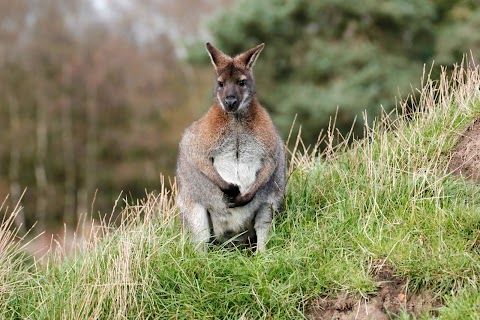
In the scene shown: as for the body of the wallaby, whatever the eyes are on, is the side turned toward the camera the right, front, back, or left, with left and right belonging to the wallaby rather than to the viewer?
front
